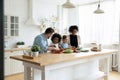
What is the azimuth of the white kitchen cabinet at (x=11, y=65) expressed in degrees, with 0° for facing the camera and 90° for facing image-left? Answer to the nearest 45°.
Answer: approximately 315°

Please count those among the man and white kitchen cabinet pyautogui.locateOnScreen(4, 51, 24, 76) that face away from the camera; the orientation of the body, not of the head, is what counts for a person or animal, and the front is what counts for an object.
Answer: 0

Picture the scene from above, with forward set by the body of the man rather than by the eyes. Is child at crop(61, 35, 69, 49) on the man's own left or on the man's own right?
on the man's own left

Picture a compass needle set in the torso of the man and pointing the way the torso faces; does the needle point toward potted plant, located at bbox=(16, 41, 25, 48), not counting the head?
no

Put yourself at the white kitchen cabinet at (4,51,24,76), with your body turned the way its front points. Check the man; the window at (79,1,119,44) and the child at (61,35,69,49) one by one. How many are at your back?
0

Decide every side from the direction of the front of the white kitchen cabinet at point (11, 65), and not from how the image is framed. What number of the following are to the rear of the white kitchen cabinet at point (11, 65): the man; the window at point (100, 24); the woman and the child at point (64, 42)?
0

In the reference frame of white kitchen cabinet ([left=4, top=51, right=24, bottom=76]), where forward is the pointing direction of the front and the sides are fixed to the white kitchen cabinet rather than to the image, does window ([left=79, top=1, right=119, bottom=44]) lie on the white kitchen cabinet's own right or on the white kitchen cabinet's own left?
on the white kitchen cabinet's own left

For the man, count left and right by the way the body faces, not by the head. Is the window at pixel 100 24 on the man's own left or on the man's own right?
on the man's own left

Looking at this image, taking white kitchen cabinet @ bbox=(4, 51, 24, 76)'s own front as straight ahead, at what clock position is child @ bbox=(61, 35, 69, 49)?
The child is roughly at 12 o'clock from the white kitchen cabinet.

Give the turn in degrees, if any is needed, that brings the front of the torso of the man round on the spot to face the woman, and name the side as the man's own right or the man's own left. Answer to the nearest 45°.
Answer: approximately 45° to the man's own left
